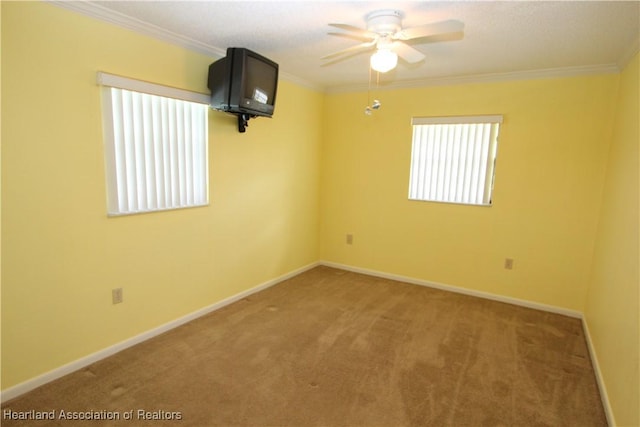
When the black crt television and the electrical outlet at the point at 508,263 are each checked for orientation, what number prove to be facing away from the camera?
0

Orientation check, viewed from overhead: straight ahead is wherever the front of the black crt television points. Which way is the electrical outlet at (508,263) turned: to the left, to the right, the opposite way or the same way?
to the right

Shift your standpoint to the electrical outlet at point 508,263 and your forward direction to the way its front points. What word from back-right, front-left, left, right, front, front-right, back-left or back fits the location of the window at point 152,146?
front-right

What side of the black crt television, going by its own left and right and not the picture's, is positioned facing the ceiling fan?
front

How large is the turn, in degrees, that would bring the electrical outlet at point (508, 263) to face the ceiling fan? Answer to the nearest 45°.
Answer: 0° — it already faces it

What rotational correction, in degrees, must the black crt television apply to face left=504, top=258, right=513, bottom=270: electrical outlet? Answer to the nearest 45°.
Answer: approximately 45° to its left

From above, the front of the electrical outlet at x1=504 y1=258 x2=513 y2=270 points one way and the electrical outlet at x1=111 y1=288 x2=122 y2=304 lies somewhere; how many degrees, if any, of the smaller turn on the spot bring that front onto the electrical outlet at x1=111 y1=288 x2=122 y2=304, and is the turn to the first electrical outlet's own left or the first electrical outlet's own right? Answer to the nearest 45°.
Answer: approximately 45° to the first electrical outlet's own right

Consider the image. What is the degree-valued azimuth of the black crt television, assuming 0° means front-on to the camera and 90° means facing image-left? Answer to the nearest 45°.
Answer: approximately 315°
